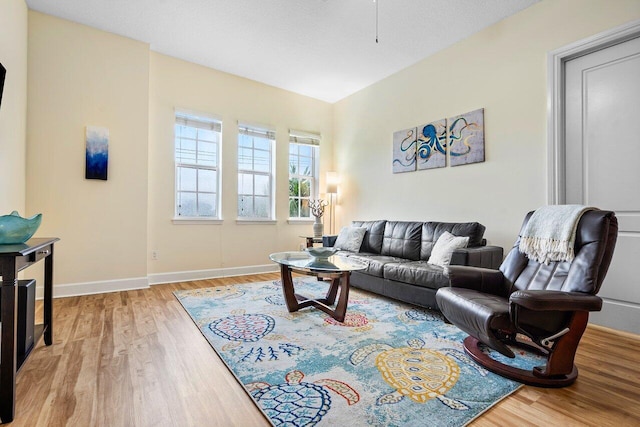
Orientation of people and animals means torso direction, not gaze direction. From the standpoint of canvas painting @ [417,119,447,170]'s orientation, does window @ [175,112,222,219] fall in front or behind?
in front

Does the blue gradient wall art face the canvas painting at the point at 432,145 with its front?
no

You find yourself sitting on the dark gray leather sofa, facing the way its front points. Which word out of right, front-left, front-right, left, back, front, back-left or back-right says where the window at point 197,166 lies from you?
front-right

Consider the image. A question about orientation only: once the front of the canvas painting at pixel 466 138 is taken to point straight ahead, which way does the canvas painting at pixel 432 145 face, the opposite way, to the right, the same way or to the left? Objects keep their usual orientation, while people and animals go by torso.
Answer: the same way

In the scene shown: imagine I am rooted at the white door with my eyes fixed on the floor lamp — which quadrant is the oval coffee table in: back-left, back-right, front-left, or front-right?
front-left

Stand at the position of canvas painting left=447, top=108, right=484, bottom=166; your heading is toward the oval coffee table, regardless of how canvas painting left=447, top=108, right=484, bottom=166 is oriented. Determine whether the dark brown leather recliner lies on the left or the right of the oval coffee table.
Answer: left

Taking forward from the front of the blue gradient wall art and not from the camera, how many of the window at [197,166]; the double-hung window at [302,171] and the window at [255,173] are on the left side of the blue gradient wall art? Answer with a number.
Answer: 3

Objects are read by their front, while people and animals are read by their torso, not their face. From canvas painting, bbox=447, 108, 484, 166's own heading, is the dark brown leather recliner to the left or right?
on its left

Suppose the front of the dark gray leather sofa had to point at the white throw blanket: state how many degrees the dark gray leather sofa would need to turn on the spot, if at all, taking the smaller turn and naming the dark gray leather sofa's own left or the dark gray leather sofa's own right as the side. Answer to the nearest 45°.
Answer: approximately 90° to the dark gray leather sofa's own left

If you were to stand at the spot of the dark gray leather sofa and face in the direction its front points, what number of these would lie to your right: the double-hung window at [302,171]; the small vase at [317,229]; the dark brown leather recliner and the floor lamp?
3

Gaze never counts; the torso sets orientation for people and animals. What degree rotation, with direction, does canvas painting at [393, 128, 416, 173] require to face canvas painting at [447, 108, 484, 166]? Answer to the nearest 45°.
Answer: approximately 90° to its left

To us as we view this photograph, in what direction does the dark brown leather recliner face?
facing the viewer and to the left of the viewer

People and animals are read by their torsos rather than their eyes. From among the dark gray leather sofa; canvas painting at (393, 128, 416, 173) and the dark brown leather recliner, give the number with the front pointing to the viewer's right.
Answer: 0

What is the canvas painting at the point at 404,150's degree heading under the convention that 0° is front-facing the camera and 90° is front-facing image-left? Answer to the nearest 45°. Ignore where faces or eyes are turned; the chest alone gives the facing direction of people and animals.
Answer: approximately 45°

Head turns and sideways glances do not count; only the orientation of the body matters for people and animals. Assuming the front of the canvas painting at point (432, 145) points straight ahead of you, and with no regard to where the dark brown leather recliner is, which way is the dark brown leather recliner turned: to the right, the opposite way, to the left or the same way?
the same way

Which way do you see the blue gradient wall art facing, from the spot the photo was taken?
facing the viewer

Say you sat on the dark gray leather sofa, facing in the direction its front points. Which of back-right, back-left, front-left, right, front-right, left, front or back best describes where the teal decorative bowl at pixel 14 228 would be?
front

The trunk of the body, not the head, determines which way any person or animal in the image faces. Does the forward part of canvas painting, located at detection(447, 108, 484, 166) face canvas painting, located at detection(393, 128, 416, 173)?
no
